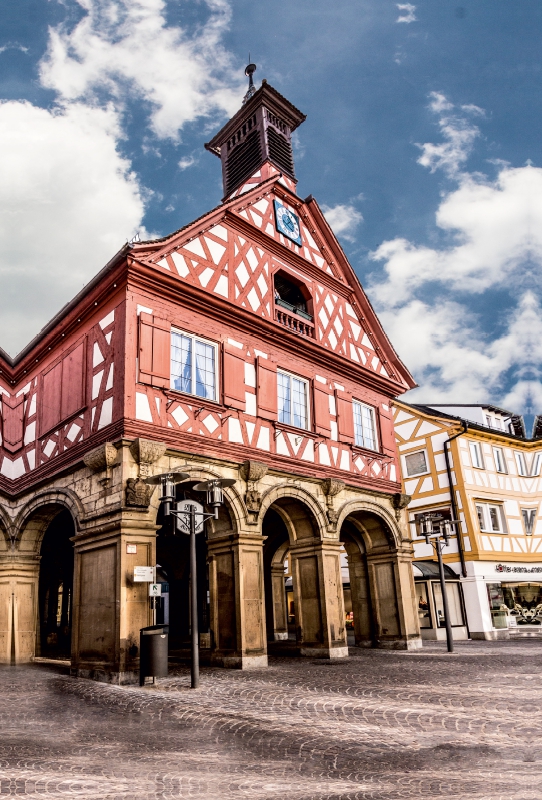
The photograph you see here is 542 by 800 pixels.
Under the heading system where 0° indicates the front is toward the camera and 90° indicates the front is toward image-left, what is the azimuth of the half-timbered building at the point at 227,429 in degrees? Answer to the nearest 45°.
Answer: approximately 315°

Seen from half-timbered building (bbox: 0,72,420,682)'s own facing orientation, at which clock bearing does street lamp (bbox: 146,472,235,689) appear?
The street lamp is roughly at 2 o'clock from the half-timbered building.

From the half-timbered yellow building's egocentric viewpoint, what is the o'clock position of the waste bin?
The waste bin is roughly at 2 o'clock from the half-timbered yellow building.

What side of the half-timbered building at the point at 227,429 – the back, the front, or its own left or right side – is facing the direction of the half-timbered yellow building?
left

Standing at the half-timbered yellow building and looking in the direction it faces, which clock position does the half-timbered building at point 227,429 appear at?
The half-timbered building is roughly at 2 o'clock from the half-timbered yellow building.

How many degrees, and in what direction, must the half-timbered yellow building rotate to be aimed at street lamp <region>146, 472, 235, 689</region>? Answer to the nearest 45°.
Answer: approximately 45° to its right
